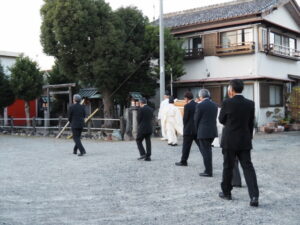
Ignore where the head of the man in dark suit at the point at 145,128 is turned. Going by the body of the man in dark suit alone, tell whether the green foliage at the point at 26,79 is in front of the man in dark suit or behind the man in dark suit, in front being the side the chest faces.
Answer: in front

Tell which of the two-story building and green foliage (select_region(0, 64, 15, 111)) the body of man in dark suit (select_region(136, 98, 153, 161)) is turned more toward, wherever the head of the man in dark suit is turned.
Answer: the green foliage

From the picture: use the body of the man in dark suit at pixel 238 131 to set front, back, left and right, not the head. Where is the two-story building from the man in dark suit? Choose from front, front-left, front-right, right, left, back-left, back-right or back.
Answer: front-right

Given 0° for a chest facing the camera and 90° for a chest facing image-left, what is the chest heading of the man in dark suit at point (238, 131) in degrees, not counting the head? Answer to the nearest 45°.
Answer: approximately 135°

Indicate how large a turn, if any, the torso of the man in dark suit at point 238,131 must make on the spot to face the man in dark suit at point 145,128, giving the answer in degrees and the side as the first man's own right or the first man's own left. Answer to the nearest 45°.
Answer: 0° — they already face them

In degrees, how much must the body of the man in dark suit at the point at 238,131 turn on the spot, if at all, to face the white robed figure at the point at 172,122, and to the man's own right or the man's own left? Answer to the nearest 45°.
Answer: approximately 45° to the man's own right

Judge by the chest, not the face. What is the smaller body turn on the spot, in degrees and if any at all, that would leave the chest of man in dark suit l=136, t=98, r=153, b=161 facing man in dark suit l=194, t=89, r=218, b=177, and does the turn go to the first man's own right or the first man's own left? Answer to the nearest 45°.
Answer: approximately 180°

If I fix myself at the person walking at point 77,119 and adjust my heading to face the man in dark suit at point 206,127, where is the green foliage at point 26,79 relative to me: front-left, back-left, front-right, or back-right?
back-left

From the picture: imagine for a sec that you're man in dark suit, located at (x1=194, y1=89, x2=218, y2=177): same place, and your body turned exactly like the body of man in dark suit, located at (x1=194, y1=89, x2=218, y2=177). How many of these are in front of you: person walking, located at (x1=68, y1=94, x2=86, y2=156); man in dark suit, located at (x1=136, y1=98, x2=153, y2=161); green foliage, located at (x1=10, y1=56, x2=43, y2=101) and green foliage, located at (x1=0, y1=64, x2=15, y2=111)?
4

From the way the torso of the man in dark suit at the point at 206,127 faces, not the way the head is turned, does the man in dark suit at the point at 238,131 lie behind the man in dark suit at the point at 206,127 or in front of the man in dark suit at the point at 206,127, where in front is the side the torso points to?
behind

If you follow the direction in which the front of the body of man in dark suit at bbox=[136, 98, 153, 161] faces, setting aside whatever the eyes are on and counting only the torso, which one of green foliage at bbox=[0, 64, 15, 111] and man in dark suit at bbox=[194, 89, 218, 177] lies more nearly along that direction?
the green foliage
